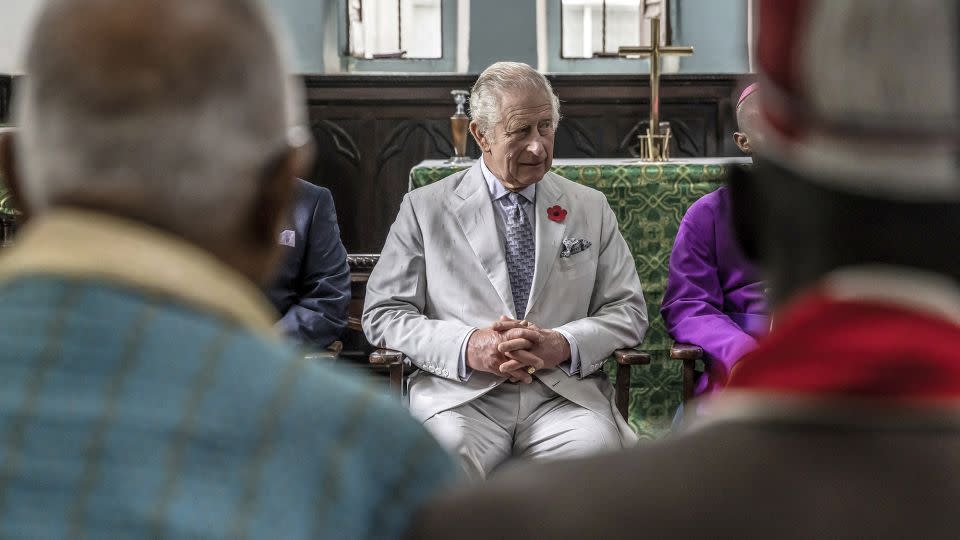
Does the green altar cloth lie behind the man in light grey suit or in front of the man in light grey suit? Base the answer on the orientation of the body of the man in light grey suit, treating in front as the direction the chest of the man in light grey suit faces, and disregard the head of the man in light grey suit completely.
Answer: behind

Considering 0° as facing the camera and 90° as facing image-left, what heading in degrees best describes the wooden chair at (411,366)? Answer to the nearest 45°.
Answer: approximately 0°

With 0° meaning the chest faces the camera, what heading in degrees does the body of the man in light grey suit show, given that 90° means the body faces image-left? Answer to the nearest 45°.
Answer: approximately 0°
